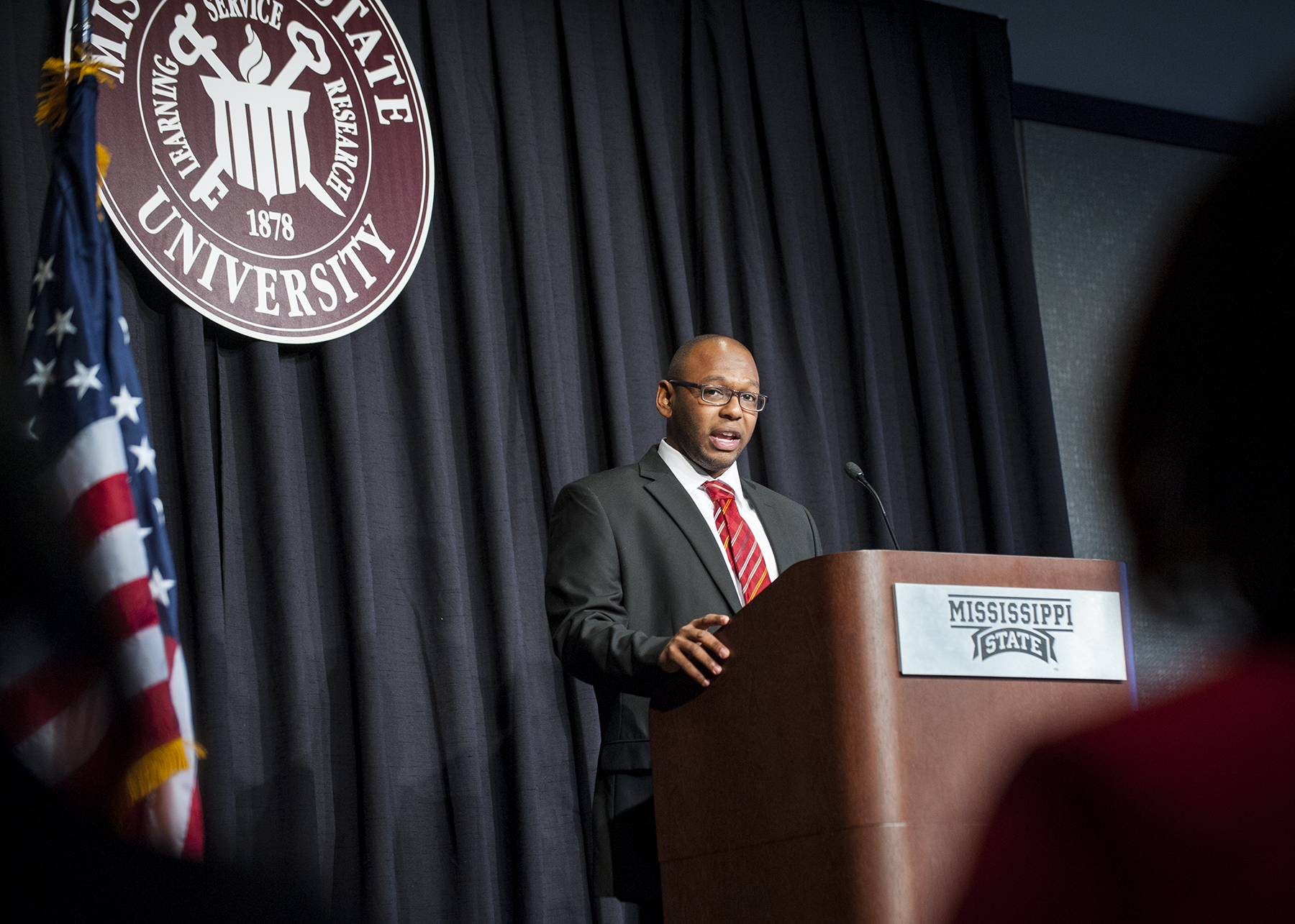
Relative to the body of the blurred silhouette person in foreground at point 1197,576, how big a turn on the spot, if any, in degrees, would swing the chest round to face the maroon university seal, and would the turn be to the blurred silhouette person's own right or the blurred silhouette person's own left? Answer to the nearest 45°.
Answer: approximately 45° to the blurred silhouette person's own left

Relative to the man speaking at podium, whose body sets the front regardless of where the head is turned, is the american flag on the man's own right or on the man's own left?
on the man's own right

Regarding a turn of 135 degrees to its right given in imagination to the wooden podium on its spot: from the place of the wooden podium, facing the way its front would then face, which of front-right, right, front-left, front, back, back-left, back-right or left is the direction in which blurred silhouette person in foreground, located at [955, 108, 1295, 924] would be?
left

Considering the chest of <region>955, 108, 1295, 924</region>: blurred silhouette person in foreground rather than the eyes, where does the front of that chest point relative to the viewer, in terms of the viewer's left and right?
facing away from the viewer

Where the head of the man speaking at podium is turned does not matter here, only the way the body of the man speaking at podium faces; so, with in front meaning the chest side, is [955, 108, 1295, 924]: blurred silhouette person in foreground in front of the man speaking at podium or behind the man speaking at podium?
in front

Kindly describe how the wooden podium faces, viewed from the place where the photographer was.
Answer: facing the viewer and to the right of the viewer

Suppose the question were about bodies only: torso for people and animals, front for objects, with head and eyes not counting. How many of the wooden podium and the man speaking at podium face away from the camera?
0

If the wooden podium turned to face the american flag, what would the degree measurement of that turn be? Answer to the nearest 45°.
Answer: approximately 135° to its right

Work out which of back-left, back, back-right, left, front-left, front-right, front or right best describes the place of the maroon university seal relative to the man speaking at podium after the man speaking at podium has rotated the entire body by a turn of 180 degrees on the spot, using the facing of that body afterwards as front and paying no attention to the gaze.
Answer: front
